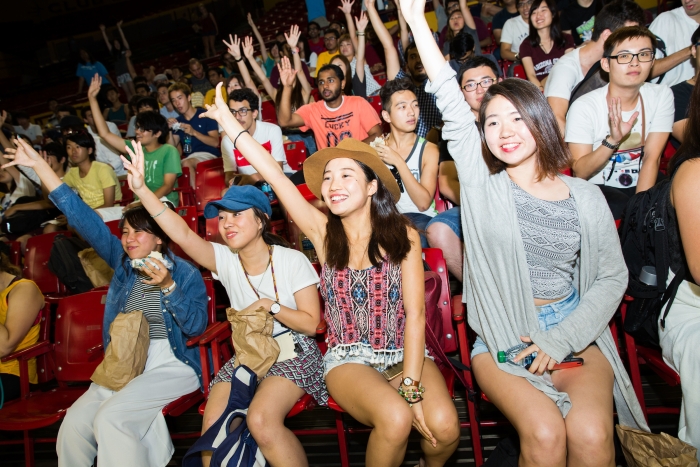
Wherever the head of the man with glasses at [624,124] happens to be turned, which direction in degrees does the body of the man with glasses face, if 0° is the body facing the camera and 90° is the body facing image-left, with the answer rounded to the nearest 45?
approximately 0°

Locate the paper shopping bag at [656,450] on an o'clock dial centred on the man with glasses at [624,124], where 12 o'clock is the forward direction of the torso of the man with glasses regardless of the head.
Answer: The paper shopping bag is roughly at 12 o'clock from the man with glasses.

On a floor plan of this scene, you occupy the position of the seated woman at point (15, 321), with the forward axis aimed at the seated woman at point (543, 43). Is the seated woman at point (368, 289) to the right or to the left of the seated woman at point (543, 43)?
right

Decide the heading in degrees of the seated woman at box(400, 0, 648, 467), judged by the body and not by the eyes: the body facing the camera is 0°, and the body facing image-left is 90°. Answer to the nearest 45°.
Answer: approximately 0°

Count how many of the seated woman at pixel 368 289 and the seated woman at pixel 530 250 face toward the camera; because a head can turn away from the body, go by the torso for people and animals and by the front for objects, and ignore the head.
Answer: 2

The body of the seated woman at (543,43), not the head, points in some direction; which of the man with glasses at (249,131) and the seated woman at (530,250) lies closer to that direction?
the seated woman

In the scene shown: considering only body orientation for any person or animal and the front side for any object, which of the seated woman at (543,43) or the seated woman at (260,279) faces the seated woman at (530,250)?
the seated woman at (543,43)

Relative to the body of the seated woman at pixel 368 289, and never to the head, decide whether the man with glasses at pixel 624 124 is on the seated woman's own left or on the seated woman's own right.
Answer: on the seated woman's own left

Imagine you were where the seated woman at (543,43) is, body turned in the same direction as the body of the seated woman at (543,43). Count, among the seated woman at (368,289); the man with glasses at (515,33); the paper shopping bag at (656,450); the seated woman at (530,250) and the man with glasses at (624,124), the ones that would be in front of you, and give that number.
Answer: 4

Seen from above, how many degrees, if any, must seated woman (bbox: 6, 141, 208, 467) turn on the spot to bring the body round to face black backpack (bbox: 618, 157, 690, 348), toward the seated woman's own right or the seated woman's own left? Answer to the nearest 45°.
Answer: approximately 90° to the seated woman's own left
